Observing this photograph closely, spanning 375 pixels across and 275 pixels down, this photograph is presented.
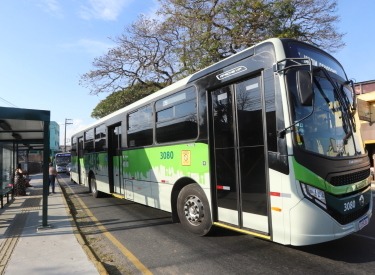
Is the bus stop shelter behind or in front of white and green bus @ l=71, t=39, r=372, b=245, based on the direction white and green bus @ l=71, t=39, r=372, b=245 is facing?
behind

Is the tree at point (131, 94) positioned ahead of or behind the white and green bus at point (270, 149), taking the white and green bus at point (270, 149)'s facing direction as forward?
behind
